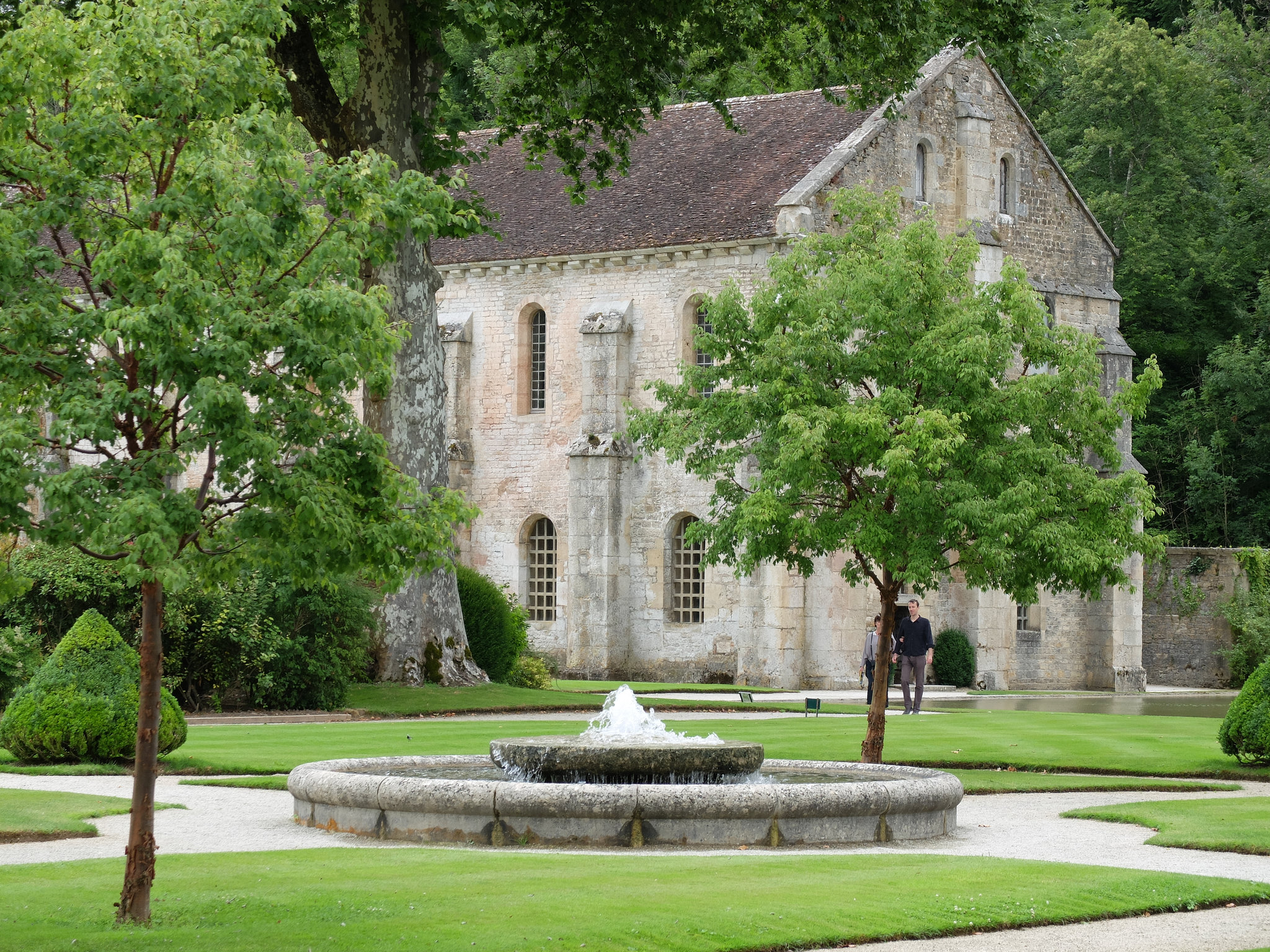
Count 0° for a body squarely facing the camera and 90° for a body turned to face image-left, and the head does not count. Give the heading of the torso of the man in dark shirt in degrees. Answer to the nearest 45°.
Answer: approximately 0°

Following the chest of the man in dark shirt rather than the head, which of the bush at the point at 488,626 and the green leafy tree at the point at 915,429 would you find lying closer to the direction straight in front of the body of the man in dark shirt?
the green leafy tree

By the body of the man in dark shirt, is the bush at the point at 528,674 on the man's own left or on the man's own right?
on the man's own right

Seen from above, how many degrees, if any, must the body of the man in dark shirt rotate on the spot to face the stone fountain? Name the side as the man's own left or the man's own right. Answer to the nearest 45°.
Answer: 0° — they already face it

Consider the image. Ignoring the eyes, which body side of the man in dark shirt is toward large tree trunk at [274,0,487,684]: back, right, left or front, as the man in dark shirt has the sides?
right

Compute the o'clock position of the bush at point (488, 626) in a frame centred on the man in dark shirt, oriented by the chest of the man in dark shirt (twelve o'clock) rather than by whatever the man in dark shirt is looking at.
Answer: The bush is roughly at 4 o'clock from the man in dark shirt.

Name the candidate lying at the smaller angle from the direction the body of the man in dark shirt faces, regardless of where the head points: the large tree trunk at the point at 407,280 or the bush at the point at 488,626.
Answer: the large tree trunk

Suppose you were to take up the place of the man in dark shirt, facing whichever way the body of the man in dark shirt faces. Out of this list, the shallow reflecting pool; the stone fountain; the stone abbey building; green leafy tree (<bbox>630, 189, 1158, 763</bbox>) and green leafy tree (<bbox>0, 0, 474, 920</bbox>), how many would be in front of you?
3

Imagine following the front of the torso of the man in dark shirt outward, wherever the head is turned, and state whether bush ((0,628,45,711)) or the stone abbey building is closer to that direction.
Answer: the bush

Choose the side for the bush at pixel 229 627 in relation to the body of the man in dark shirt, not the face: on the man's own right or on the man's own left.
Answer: on the man's own right

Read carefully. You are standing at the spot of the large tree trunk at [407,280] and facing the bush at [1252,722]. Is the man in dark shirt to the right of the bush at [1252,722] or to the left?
left

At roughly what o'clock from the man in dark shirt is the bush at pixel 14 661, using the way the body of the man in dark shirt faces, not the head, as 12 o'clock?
The bush is roughly at 2 o'clock from the man in dark shirt.
